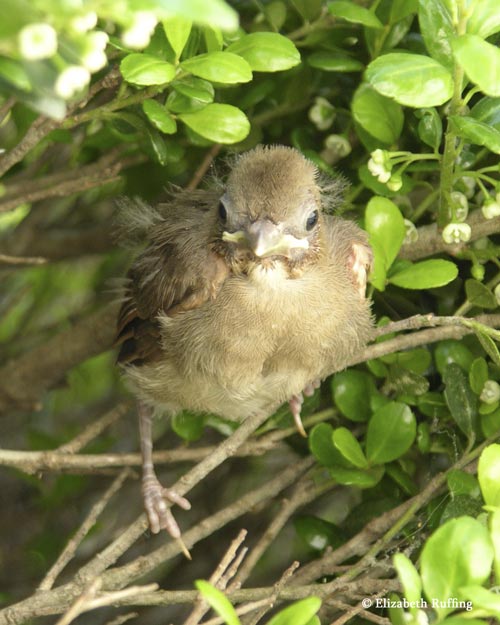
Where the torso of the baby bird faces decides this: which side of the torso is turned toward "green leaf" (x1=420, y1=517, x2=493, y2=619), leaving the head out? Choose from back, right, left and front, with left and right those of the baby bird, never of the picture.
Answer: front

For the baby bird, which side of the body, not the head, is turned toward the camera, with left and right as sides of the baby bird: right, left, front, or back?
front
